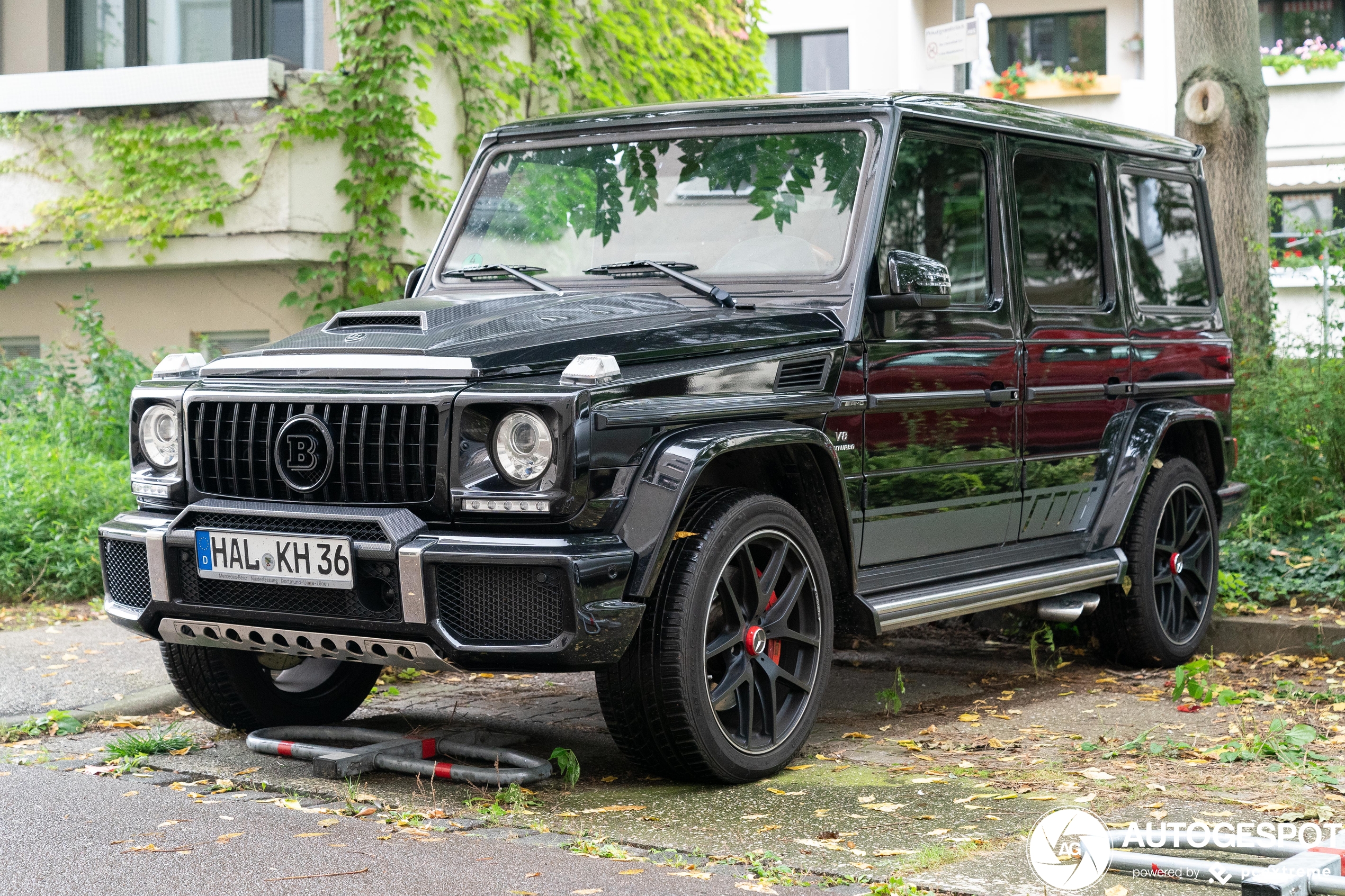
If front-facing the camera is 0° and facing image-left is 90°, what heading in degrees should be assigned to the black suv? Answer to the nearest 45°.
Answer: approximately 45°

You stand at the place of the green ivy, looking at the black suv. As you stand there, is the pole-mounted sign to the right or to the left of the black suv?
left

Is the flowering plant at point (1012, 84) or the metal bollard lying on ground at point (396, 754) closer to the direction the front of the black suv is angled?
the metal bollard lying on ground

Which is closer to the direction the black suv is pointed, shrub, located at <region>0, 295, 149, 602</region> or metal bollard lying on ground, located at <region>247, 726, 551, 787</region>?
the metal bollard lying on ground

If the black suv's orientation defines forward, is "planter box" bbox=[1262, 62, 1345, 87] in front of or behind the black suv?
behind

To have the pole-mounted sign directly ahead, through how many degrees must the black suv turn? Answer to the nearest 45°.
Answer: approximately 135° to its right

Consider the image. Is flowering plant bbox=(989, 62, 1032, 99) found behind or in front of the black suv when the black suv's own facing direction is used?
behind

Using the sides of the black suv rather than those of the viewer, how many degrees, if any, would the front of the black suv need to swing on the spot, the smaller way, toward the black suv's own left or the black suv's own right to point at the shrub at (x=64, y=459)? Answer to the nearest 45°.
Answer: approximately 90° to the black suv's own right

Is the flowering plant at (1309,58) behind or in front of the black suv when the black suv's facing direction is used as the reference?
behind
